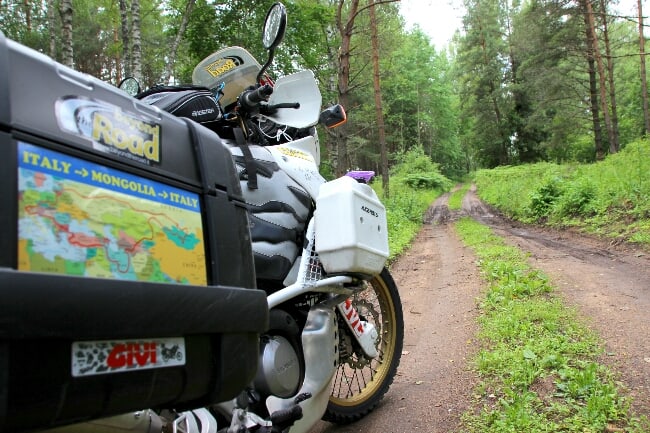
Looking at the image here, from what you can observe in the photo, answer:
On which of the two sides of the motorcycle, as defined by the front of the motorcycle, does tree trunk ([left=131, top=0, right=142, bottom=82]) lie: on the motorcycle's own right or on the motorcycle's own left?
on the motorcycle's own left

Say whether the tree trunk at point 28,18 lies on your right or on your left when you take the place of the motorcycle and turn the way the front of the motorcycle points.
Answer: on your left

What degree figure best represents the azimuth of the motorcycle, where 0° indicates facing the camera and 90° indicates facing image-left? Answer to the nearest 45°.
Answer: approximately 225°

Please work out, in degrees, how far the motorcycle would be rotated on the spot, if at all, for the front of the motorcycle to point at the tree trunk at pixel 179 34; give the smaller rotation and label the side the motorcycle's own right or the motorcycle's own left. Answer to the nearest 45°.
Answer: approximately 45° to the motorcycle's own left
